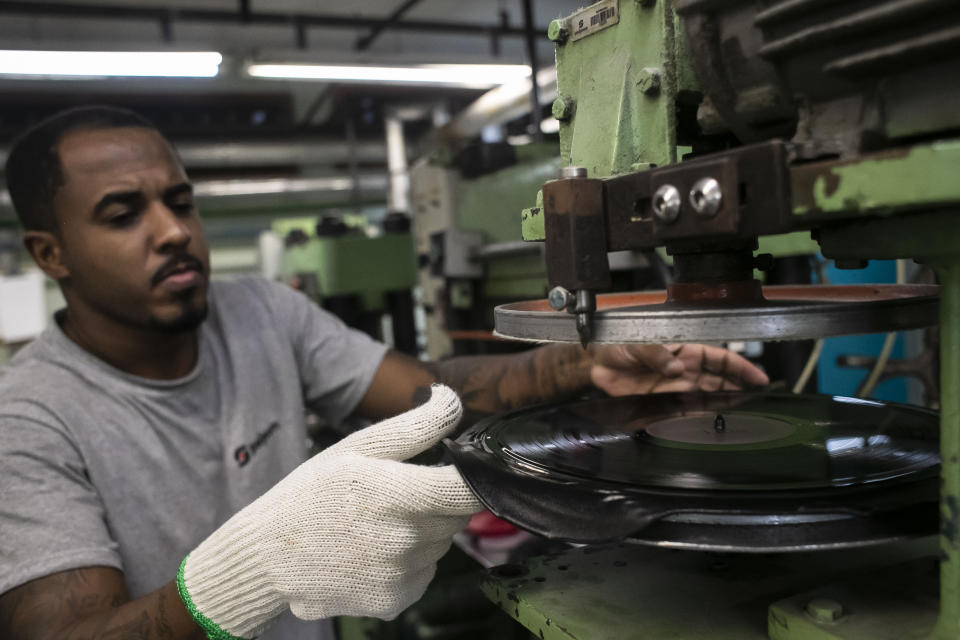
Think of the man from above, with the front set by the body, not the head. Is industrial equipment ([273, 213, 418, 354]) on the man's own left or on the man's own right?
on the man's own left

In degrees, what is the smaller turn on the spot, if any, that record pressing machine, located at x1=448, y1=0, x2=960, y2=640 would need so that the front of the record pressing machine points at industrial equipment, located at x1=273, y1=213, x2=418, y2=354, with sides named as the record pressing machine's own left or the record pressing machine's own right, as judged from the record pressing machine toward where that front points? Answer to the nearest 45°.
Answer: approximately 45° to the record pressing machine's own right

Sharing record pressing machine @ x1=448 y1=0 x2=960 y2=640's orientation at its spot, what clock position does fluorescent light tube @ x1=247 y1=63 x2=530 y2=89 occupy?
The fluorescent light tube is roughly at 2 o'clock from the record pressing machine.

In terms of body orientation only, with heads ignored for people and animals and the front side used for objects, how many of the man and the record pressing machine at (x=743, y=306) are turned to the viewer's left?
1

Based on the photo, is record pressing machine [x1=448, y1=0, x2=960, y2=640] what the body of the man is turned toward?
yes

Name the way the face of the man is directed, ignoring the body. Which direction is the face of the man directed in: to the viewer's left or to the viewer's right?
to the viewer's right

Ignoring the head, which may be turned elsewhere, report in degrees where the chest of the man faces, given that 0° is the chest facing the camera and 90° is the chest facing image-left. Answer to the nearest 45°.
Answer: approximately 315°

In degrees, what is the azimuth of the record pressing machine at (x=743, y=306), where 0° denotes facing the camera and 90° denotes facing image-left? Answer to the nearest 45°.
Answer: approximately 90°

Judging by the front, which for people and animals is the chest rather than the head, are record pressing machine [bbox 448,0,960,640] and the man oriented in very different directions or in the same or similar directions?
very different directions

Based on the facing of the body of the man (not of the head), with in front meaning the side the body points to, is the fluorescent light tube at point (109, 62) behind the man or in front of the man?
behind

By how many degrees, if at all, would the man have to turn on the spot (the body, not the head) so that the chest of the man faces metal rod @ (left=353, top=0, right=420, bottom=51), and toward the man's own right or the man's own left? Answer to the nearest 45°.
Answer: approximately 135° to the man's own left
